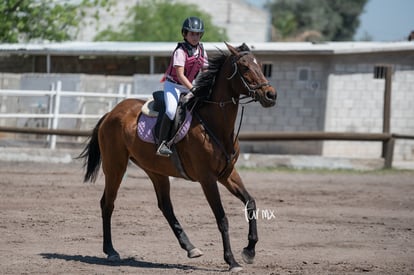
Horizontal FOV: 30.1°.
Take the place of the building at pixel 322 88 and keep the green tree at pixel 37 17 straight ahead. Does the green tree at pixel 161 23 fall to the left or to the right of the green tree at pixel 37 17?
right

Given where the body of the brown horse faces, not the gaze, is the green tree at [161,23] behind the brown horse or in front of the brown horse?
behind

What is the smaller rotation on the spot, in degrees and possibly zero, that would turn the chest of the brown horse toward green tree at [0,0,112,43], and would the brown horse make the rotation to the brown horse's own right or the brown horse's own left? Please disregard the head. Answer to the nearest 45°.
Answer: approximately 135° to the brown horse's own left

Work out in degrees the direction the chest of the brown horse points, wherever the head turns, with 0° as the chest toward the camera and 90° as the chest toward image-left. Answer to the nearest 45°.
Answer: approximately 315°
